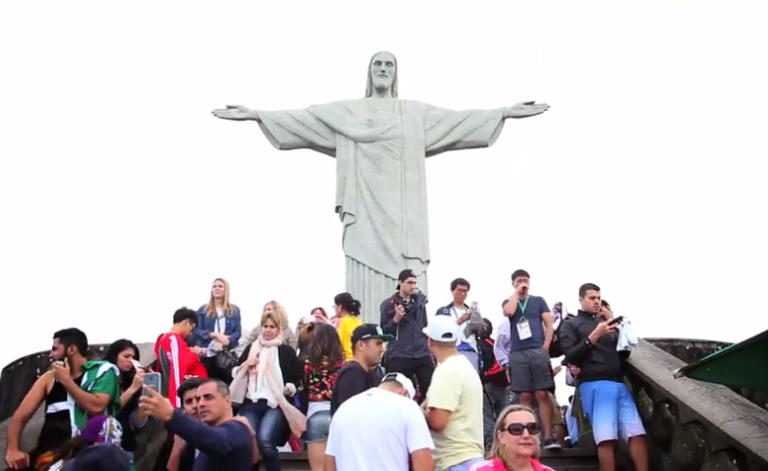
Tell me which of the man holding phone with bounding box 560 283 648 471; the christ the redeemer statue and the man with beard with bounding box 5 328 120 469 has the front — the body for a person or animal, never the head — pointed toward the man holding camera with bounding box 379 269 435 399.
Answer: the christ the redeemer statue

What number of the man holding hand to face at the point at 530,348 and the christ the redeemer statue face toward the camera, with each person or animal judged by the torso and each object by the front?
2

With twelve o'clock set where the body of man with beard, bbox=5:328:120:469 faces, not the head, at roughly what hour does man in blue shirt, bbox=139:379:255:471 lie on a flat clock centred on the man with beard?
The man in blue shirt is roughly at 10 o'clock from the man with beard.

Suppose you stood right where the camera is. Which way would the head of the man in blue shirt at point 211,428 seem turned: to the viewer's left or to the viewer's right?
to the viewer's left

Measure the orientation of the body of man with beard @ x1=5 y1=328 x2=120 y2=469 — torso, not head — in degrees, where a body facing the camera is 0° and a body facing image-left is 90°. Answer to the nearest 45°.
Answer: approximately 45°

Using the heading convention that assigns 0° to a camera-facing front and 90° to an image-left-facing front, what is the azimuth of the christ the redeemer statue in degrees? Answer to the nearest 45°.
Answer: approximately 0°

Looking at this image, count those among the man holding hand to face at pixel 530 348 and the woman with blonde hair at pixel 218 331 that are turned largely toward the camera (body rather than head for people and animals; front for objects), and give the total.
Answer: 2

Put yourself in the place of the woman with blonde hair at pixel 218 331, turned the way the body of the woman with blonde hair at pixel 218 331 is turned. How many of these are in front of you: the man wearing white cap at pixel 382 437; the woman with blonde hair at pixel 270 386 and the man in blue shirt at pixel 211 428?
3

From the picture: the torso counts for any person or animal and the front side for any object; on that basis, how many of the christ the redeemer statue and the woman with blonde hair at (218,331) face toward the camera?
2
